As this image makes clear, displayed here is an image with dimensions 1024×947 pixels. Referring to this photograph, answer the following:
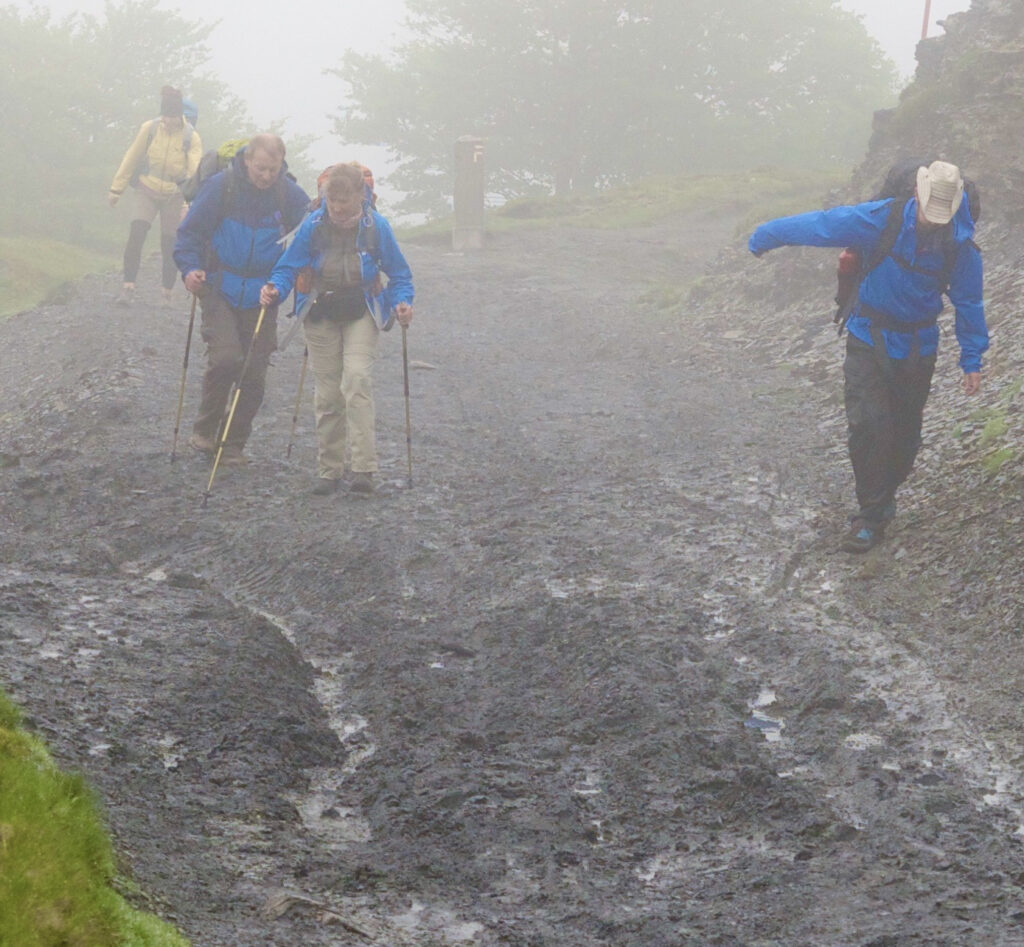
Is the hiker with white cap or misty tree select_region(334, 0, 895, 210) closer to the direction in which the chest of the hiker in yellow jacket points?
the hiker with white cap

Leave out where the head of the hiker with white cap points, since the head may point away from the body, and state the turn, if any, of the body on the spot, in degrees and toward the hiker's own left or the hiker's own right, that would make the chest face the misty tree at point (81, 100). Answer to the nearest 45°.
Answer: approximately 135° to the hiker's own right

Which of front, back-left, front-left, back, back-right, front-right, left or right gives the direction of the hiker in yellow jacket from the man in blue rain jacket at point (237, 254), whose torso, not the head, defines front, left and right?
back

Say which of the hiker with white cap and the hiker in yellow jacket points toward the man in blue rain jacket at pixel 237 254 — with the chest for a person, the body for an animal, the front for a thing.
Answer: the hiker in yellow jacket

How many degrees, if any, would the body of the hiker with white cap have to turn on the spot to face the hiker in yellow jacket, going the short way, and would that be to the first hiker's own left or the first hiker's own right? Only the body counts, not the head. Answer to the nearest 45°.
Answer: approximately 135° to the first hiker's own right

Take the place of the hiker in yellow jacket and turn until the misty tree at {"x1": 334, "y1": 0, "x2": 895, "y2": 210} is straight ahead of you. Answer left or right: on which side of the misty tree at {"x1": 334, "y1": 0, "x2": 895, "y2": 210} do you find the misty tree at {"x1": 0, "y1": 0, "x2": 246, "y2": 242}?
left

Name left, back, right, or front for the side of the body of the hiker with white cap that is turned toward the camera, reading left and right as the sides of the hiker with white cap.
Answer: front

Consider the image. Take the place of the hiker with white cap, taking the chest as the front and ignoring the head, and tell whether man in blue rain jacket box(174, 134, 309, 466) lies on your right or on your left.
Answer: on your right

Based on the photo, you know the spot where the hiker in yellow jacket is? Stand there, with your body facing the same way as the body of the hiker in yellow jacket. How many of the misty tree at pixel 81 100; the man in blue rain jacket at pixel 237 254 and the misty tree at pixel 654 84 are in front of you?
1

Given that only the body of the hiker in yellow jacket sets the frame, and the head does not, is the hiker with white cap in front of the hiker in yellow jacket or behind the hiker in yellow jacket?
in front

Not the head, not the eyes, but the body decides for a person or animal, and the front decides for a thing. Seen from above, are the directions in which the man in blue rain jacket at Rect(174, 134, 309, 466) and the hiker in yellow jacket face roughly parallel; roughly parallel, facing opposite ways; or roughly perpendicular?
roughly parallel

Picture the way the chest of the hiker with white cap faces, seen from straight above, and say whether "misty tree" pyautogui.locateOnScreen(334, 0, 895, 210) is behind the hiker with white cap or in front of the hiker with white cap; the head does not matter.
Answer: behind

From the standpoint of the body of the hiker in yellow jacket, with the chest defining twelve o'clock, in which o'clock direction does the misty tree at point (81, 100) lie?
The misty tree is roughly at 6 o'clock from the hiker in yellow jacket.

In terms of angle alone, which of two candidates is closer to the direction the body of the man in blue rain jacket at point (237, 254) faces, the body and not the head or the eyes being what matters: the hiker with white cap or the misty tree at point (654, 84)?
the hiker with white cap

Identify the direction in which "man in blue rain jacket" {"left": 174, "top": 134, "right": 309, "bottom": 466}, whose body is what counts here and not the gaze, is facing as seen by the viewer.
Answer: toward the camera
